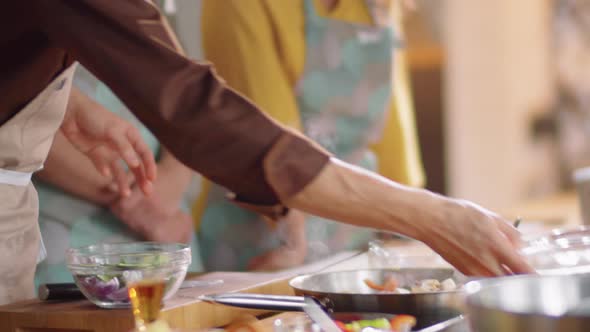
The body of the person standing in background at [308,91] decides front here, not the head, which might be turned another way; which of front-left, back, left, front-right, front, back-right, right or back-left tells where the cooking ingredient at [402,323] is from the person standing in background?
front-right

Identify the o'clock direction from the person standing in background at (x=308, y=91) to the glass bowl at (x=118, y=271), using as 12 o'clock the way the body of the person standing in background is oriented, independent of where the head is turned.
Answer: The glass bowl is roughly at 2 o'clock from the person standing in background.

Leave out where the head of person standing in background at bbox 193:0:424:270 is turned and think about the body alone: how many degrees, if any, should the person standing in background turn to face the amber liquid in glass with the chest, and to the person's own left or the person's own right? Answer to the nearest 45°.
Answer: approximately 45° to the person's own right

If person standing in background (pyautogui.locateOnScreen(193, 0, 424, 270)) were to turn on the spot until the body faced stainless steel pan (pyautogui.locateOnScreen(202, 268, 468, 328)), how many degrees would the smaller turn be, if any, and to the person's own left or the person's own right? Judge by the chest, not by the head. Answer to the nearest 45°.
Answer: approximately 45° to the person's own right

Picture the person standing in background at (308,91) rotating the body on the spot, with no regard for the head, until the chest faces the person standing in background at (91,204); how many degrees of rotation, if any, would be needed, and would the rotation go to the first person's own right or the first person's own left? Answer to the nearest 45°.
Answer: approximately 90° to the first person's own right

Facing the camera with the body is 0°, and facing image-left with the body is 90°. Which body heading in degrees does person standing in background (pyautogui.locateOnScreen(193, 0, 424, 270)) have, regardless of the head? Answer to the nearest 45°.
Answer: approximately 315°

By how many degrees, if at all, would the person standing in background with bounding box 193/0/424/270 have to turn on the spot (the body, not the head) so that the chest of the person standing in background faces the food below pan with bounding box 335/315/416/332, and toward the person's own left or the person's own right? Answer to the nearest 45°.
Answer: approximately 45° to the person's own right

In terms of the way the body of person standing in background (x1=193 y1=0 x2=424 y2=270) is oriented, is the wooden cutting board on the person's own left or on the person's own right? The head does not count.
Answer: on the person's own right

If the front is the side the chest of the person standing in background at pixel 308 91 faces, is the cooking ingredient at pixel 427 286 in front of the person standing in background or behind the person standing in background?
in front
